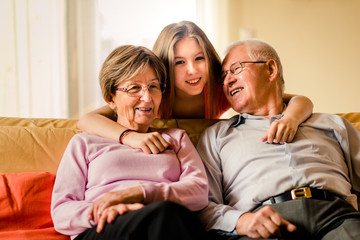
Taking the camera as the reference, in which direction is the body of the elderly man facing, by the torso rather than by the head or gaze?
toward the camera

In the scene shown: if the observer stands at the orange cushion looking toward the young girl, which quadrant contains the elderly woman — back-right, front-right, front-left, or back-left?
front-right

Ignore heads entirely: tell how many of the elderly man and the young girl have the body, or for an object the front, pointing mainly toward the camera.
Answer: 2

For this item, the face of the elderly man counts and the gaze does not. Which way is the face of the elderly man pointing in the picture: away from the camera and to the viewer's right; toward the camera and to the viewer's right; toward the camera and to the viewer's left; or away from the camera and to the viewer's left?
toward the camera and to the viewer's left

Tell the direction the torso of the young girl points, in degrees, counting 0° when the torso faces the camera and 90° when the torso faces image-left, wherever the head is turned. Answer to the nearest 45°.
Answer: approximately 0°

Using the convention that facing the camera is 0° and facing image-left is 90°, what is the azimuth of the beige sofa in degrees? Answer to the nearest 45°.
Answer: approximately 0°

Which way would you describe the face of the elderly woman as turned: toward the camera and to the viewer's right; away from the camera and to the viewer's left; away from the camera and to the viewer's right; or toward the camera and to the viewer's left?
toward the camera and to the viewer's right

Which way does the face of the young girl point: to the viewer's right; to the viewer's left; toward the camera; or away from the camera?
toward the camera

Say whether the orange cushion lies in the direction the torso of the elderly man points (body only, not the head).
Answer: no

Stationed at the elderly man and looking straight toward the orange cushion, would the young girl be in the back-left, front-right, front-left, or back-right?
front-right
